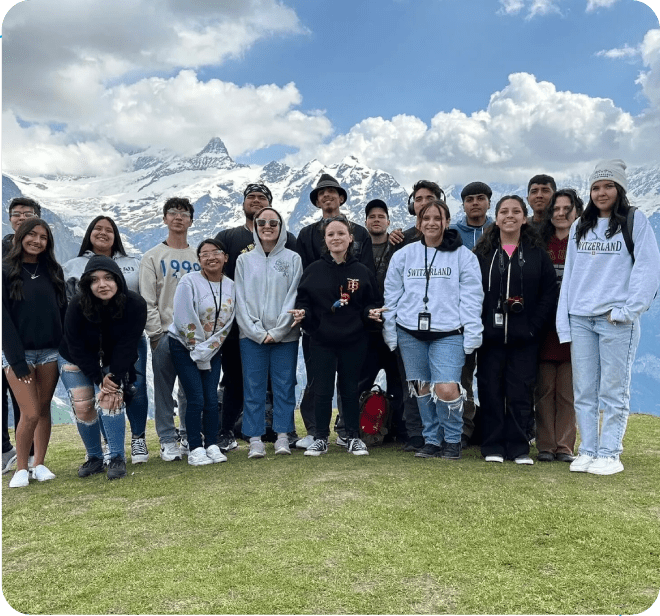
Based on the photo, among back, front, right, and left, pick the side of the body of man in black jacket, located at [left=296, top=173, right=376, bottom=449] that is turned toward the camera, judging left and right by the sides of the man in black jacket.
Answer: front

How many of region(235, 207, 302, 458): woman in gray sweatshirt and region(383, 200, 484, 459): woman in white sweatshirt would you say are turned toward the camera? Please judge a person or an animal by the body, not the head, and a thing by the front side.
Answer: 2

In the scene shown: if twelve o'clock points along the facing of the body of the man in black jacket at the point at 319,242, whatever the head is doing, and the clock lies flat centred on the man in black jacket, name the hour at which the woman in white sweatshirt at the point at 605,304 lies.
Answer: The woman in white sweatshirt is roughly at 10 o'clock from the man in black jacket.

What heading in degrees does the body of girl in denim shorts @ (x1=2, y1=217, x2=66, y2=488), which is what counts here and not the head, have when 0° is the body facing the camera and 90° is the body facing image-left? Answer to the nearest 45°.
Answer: approximately 0°

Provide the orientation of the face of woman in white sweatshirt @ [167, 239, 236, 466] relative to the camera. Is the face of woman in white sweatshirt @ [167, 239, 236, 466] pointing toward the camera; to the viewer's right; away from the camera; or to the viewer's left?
toward the camera

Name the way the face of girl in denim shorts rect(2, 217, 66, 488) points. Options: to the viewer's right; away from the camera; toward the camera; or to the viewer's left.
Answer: toward the camera

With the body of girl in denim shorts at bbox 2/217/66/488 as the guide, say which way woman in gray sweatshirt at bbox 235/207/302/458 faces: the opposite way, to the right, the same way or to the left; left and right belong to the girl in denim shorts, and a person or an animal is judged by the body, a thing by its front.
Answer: the same way

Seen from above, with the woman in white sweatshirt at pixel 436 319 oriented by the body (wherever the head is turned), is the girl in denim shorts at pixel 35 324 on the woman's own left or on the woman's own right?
on the woman's own right

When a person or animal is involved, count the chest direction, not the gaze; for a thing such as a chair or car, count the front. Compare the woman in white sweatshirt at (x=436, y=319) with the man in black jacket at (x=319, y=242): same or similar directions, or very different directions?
same or similar directions

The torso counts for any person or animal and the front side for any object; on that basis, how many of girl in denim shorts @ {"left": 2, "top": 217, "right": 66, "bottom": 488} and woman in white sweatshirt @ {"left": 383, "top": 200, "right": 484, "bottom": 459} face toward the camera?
2

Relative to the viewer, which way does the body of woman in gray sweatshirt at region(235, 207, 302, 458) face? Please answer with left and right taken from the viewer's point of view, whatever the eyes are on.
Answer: facing the viewer

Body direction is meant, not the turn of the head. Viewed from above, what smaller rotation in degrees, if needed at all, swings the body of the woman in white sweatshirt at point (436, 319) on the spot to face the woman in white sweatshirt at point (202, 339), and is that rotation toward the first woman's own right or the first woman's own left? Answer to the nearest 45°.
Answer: approximately 90° to the first woman's own right

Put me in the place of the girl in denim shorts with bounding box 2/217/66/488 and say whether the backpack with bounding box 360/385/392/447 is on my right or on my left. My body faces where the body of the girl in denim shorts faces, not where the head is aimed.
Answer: on my left

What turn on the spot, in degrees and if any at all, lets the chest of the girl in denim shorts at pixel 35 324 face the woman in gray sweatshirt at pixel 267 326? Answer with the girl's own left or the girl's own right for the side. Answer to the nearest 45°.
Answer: approximately 90° to the girl's own left

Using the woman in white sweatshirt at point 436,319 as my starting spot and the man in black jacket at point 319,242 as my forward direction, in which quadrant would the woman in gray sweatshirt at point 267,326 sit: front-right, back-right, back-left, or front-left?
front-left

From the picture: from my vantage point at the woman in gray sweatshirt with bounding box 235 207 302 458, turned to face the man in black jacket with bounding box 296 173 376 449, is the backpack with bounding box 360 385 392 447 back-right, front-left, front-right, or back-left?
front-right

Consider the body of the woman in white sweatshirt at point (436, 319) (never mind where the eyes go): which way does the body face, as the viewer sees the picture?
toward the camera

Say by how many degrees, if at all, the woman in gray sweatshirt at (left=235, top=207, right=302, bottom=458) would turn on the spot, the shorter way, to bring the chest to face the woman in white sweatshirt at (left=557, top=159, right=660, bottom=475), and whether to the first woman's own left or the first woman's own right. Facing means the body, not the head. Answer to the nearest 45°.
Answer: approximately 90° to the first woman's own left

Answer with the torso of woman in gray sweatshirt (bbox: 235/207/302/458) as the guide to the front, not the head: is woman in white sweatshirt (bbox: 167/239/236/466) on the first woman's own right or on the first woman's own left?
on the first woman's own right
